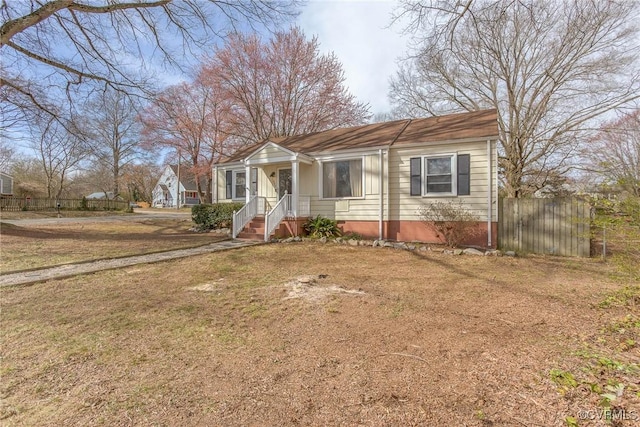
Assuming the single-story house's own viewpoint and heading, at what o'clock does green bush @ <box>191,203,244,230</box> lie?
The green bush is roughly at 2 o'clock from the single-story house.

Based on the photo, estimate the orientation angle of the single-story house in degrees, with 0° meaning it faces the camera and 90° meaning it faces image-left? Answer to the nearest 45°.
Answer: approximately 45°

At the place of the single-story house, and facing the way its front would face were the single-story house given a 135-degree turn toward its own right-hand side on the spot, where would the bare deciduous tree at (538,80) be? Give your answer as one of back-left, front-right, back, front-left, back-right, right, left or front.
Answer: front-right

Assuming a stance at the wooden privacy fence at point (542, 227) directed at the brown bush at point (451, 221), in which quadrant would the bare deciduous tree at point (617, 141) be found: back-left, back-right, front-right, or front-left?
back-right

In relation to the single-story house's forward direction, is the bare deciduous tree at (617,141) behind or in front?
behind

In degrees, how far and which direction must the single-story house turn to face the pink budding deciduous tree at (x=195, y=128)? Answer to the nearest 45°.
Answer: approximately 90° to its right
